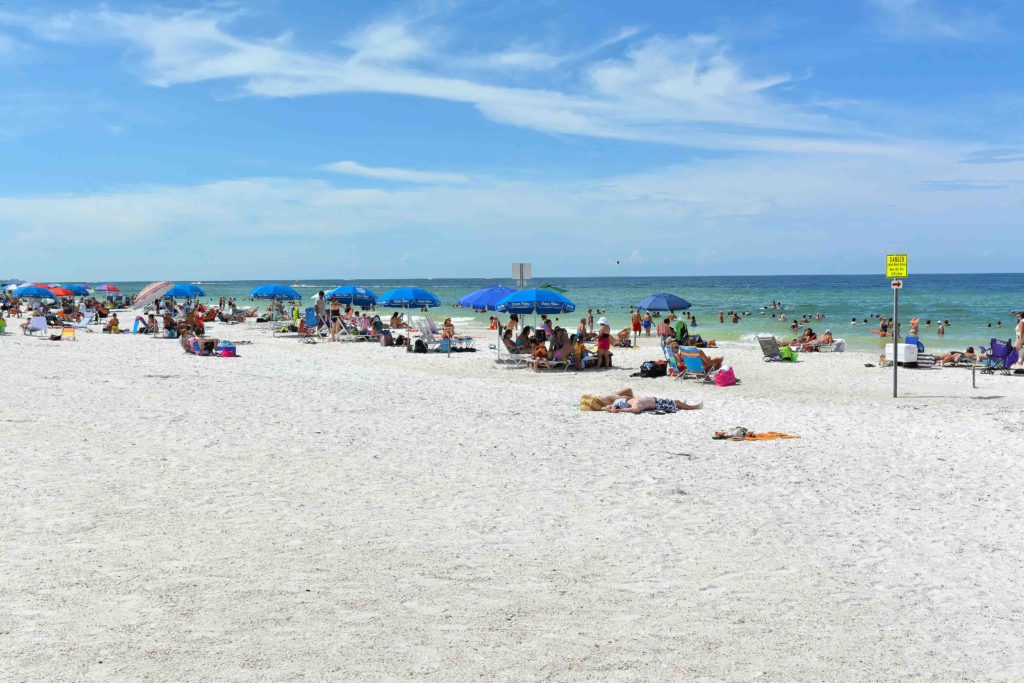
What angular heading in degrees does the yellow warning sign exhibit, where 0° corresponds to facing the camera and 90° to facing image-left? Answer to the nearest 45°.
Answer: approximately 0°

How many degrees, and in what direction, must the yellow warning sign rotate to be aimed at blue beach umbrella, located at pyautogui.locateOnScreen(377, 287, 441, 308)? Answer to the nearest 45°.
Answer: approximately 135° to its right

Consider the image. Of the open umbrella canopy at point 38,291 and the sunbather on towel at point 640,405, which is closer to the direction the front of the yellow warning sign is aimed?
the sunbather on towel

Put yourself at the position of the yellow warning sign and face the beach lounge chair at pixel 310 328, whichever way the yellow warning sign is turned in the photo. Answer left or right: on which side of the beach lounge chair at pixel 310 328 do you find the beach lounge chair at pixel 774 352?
right

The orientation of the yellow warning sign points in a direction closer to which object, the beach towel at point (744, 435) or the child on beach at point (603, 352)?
the beach towel
